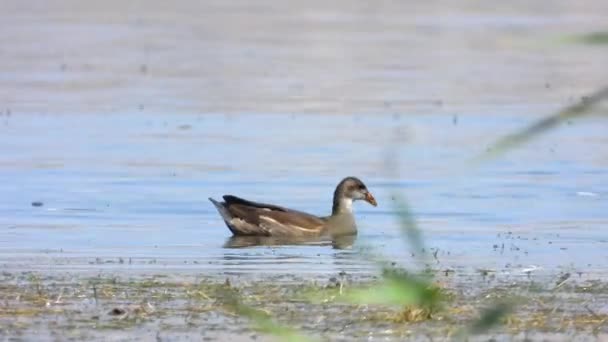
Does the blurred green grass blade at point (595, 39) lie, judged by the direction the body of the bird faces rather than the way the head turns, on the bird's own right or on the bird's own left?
on the bird's own right

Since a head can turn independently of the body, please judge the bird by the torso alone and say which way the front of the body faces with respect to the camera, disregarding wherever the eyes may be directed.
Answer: to the viewer's right
